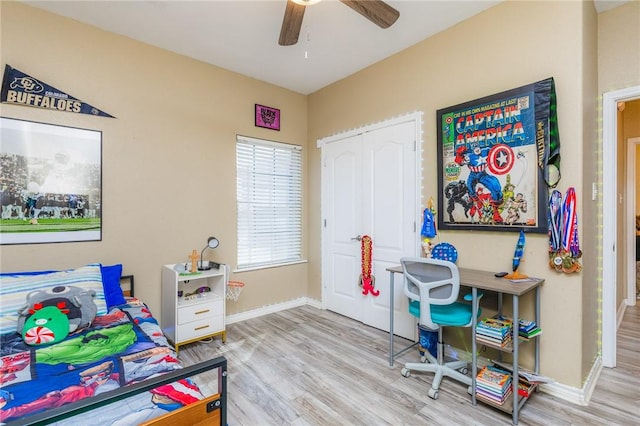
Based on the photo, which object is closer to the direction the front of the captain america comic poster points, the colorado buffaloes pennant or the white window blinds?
the colorado buffaloes pennant

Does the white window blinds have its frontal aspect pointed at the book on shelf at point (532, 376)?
yes

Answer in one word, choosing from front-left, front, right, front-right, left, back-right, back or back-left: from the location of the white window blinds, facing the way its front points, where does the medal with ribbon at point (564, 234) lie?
front

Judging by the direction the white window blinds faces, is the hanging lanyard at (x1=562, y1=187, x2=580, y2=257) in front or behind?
in front

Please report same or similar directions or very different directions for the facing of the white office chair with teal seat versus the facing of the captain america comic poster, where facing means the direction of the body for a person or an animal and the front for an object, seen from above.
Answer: very different directions

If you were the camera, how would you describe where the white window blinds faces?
facing the viewer and to the right of the viewer

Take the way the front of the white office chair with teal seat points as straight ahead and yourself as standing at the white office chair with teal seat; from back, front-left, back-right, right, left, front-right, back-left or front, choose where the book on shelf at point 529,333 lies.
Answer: front-right

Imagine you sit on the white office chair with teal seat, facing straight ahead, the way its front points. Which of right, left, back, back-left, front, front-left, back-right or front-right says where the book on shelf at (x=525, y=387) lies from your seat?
front-right

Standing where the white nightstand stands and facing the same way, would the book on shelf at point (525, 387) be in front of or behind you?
in front

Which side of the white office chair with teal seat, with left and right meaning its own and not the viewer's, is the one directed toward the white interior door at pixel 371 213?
left

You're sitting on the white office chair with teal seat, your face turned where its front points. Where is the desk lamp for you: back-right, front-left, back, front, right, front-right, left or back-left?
back-left

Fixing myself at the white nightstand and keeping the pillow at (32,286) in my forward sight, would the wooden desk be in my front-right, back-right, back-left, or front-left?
back-left

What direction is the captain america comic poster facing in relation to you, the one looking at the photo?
facing the viewer and to the left of the viewer

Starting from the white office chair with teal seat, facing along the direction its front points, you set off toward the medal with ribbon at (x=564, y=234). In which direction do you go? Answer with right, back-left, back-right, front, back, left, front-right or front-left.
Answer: front-right

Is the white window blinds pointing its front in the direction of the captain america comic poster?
yes

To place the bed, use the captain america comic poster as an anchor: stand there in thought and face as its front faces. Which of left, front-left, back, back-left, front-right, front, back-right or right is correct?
front

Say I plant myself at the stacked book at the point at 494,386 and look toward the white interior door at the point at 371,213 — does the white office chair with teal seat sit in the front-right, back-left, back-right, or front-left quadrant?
front-left
